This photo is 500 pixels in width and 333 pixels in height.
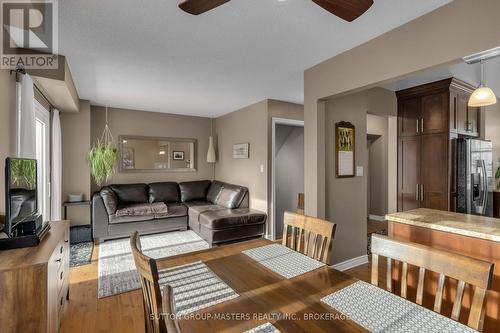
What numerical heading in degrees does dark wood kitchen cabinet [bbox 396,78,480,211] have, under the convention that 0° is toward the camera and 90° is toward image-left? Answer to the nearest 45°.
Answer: approximately 45°

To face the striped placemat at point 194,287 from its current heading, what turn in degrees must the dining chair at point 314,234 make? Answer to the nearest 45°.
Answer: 0° — it already faces it

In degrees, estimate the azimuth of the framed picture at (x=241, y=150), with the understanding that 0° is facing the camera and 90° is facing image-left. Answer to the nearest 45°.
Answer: approximately 45°

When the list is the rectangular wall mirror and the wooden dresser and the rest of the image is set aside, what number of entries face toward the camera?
1

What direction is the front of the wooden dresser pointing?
to the viewer's right

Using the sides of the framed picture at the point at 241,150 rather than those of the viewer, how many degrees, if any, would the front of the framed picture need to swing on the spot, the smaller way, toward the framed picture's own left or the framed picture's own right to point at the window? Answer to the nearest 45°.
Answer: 0° — it already faces it

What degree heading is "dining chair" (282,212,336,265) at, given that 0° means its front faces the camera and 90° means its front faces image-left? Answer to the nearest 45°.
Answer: approximately 45°

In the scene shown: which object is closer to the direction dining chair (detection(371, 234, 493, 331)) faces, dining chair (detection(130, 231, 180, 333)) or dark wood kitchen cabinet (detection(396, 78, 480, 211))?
the dining chair
